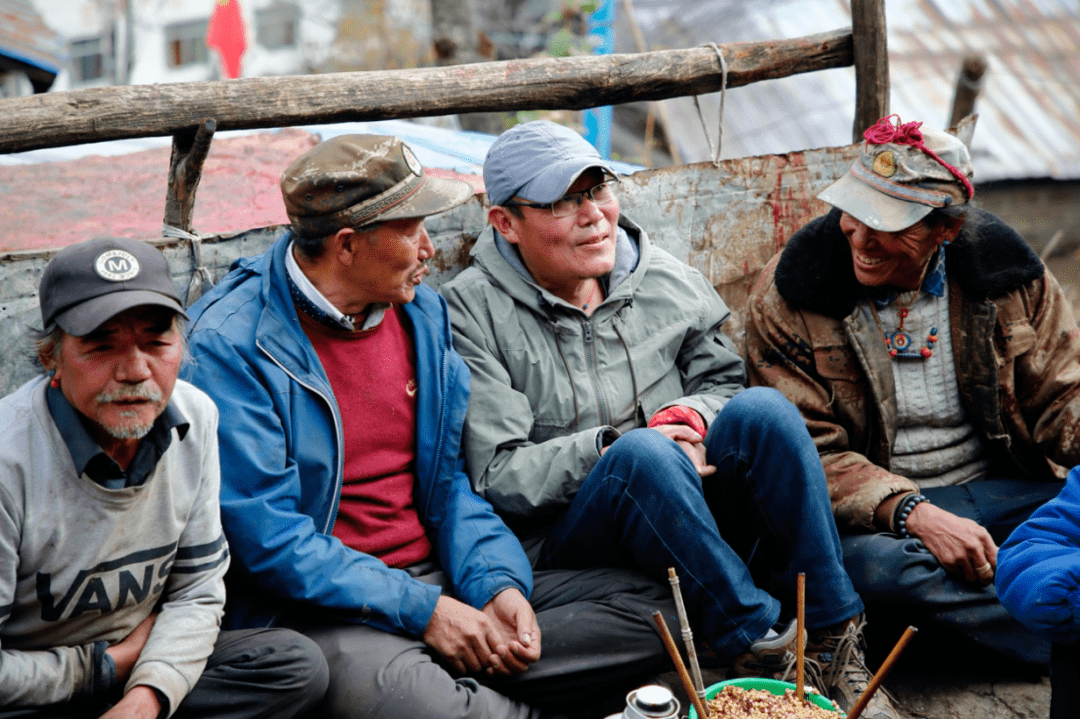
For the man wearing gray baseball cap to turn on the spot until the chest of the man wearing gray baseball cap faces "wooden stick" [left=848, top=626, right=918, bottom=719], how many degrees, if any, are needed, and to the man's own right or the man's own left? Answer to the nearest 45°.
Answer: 0° — they already face it

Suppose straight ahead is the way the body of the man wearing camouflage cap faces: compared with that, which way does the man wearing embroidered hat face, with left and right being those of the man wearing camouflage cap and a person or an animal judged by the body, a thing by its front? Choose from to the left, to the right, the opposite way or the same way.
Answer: to the right

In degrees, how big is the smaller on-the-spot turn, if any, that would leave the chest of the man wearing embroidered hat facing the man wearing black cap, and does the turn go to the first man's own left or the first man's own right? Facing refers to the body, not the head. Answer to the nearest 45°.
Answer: approximately 45° to the first man's own right

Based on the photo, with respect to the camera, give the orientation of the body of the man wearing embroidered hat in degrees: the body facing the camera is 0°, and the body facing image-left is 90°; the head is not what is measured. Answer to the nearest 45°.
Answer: approximately 0°

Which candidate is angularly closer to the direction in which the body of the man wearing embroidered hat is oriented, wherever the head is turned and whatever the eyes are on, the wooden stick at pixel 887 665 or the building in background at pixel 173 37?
the wooden stick

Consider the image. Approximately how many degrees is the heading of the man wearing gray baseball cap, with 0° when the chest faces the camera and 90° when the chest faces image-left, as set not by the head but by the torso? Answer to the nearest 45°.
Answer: approximately 315°

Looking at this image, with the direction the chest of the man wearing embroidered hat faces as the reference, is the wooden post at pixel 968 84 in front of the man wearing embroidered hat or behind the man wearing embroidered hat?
behind

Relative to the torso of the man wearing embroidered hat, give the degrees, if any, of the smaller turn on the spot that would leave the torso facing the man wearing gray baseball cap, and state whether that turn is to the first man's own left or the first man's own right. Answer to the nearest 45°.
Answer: approximately 45° to the first man's own right

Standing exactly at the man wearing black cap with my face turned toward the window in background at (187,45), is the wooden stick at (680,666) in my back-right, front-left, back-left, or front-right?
back-right

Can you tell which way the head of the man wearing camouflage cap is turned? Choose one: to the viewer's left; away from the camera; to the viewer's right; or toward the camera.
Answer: to the viewer's right
